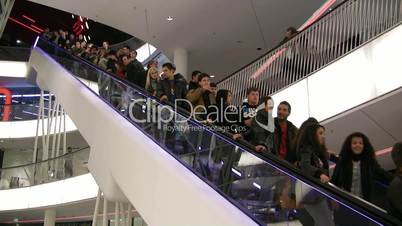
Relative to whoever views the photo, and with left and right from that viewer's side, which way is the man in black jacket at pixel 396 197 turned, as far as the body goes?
facing to the right of the viewer

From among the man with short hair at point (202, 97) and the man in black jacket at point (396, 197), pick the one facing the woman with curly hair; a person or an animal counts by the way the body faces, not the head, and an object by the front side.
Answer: the man with short hair

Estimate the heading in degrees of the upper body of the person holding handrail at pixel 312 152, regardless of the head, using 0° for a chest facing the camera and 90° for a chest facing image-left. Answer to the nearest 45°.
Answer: approximately 270°

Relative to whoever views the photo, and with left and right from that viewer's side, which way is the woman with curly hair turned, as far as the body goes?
facing the viewer

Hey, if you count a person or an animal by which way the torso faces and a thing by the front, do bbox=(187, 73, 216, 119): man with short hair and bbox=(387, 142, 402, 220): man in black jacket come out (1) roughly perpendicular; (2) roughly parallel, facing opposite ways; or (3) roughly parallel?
roughly parallel

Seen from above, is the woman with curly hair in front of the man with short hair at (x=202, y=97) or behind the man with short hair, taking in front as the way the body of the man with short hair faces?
in front

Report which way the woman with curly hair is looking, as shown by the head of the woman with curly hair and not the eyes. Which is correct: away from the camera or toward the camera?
toward the camera

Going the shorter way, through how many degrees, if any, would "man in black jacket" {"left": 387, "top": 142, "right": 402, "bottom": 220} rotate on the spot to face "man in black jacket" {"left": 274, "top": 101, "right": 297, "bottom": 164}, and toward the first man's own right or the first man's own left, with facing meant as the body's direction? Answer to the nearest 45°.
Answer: approximately 135° to the first man's own left

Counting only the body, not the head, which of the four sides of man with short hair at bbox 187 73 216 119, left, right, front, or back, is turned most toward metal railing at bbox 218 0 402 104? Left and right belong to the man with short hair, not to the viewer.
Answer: left

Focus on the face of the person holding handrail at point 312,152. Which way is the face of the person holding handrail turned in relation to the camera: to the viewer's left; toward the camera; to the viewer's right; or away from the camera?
to the viewer's right
